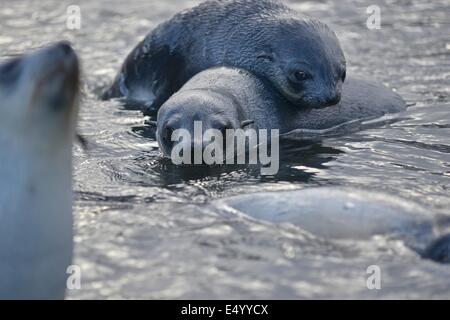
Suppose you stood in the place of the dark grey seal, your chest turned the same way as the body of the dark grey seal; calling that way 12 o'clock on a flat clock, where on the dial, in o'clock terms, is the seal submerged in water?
The seal submerged in water is roughly at 1 o'clock from the dark grey seal.

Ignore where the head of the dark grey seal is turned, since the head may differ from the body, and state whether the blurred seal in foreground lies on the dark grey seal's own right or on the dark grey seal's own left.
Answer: on the dark grey seal's own right

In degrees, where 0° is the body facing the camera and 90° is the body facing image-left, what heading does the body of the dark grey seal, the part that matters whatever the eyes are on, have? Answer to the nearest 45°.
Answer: approximately 315°
